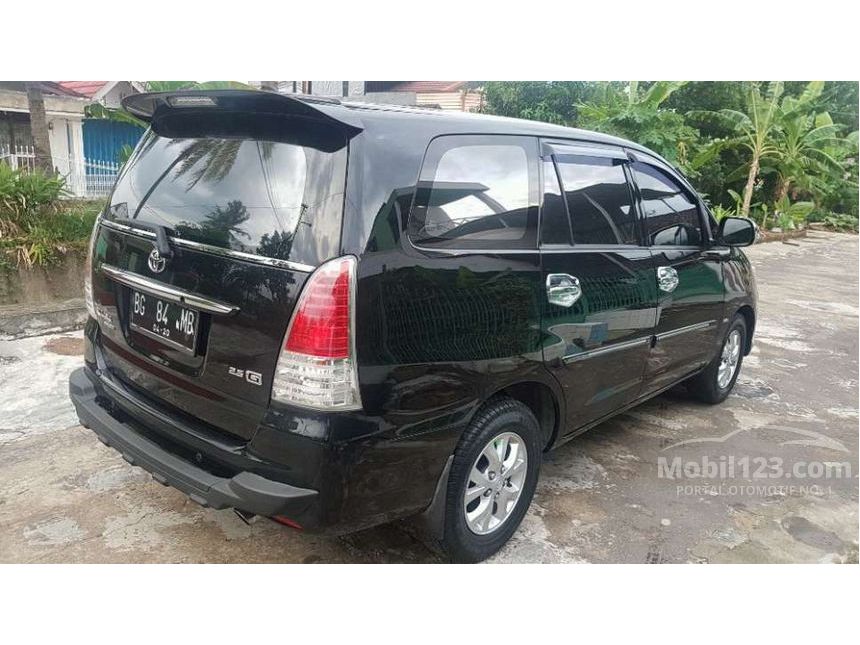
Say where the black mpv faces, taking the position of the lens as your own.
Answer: facing away from the viewer and to the right of the viewer

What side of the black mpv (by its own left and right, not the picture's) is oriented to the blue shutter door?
left

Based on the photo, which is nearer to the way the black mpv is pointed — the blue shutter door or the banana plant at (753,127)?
the banana plant

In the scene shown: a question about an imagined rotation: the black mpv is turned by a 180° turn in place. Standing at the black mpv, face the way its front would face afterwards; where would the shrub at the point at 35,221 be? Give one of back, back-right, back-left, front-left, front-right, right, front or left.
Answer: right

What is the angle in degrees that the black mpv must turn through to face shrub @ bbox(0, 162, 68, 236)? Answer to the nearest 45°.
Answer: approximately 90° to its left

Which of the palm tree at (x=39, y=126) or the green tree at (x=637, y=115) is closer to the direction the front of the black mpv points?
the green tree

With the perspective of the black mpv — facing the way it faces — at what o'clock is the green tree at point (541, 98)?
The green tree is roughly at 11 o'clock from the black mpv.

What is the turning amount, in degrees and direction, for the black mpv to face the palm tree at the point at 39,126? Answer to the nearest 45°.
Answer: approximately 90° to its left

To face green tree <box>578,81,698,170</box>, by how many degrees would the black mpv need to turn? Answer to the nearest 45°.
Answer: approximately 45° to its left

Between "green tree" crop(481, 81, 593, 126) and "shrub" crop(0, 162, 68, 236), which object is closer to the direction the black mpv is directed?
the green tree
